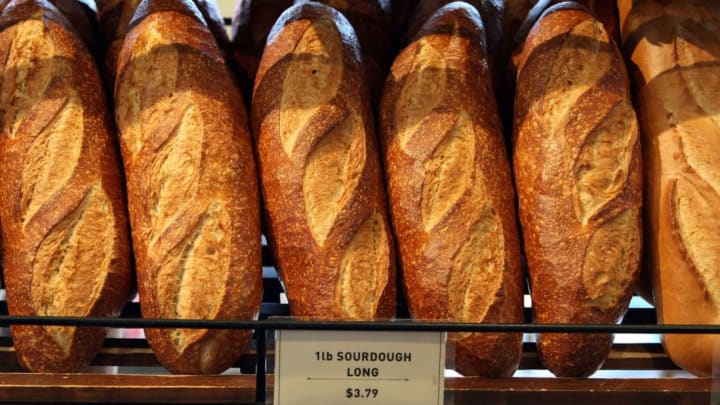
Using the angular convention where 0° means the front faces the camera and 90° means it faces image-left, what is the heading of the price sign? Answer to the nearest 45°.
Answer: approximately 0°
